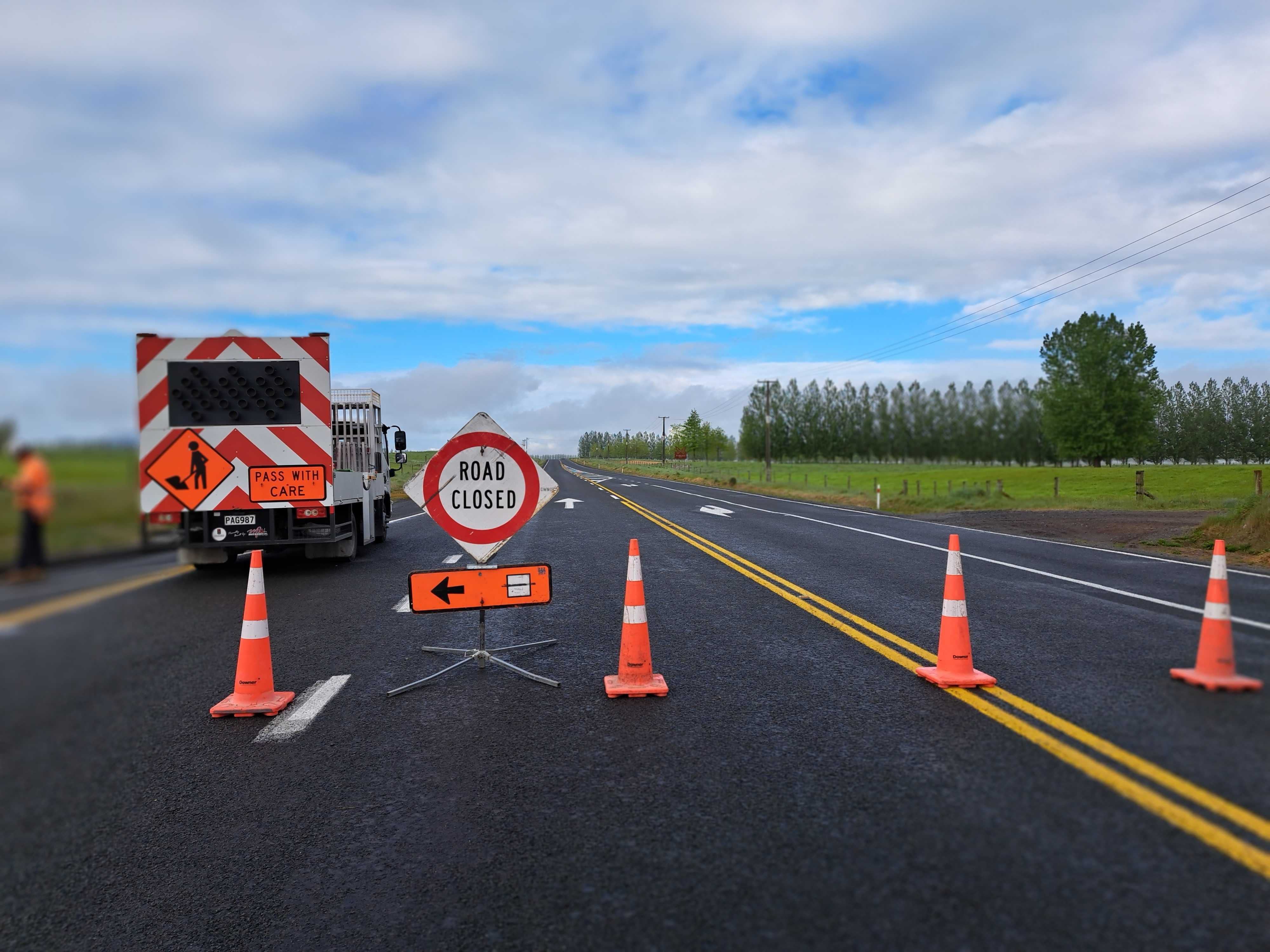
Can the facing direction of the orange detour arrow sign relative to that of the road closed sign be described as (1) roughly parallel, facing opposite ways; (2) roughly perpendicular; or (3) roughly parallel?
roughly parallel

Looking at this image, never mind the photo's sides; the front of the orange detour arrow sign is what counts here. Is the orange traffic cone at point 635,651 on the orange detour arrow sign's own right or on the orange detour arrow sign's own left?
on the orange detour arrow sign's own left

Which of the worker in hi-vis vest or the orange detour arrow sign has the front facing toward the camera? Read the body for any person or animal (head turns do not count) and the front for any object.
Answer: the orange detour arrow sign

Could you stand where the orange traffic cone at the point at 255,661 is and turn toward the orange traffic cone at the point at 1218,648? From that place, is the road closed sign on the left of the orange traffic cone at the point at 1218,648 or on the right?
left

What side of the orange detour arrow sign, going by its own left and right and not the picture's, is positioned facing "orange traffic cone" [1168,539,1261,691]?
left

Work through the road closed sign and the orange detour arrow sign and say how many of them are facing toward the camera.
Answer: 2

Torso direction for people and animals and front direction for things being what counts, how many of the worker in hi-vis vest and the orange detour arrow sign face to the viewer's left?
1

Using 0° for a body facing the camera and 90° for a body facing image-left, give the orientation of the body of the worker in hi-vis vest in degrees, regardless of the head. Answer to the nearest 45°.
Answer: approximately 90°

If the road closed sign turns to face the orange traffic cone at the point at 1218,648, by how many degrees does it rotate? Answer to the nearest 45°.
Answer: approximately 90° to its left

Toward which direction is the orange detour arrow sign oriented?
toward the camera

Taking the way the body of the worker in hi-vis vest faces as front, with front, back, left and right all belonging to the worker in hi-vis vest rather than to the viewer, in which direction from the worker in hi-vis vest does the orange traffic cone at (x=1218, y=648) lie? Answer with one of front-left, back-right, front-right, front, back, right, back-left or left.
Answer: back
